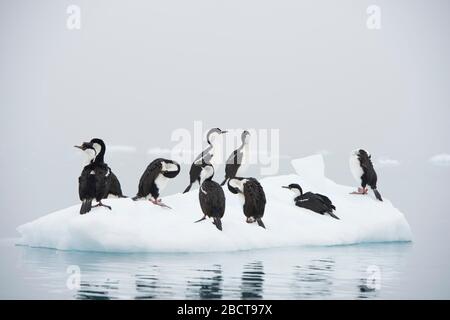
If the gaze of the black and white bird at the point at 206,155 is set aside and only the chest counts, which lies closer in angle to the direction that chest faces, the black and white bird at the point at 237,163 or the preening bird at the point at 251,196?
the black and white bird

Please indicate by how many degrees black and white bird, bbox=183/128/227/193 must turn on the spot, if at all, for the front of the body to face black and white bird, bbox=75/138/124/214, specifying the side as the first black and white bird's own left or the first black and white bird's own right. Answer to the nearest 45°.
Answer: approximately 135° to the first black and white bird's own right

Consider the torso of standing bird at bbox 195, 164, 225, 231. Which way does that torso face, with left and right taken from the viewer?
facing away from the viewer and to the left of the viewer

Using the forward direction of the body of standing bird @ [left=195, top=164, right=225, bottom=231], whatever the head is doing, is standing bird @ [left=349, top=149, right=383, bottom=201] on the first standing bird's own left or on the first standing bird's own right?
on the first standing bird's own right

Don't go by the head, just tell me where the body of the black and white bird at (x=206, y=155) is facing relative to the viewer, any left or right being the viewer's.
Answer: facing to the right of the viewer

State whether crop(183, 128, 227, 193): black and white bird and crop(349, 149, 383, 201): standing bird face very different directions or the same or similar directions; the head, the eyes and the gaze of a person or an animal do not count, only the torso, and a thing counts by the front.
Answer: very different directions

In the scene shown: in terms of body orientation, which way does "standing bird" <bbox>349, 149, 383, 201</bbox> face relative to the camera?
to the viewer's left
